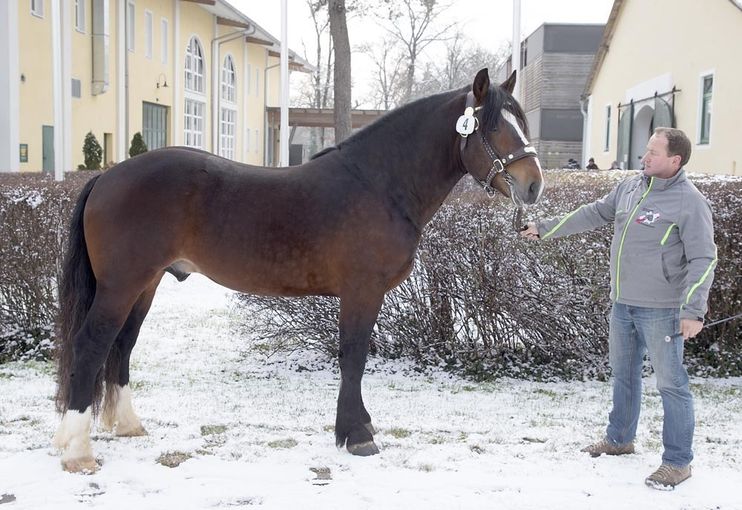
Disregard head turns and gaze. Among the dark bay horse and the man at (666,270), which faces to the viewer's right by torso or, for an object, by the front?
the dark bay horse

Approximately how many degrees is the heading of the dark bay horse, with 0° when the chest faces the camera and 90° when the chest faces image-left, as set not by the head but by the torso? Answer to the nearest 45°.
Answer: approximately 270°

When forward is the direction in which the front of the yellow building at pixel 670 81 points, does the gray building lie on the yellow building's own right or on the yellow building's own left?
on the yellow building's own right

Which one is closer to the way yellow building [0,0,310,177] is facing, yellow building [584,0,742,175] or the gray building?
the yellow building

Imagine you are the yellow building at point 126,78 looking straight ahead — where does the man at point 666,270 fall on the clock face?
The man is roughly at 1 o'clock from the yellow building.

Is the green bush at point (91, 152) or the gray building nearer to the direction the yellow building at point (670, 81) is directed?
the green bush

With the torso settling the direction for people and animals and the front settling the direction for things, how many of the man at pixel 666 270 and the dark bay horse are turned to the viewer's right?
1

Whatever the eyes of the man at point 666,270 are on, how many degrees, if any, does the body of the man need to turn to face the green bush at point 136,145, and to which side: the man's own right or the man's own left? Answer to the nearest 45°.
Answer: approximately 90° to the man's own right

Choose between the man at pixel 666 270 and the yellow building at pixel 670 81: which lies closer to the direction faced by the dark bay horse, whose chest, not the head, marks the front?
the man
